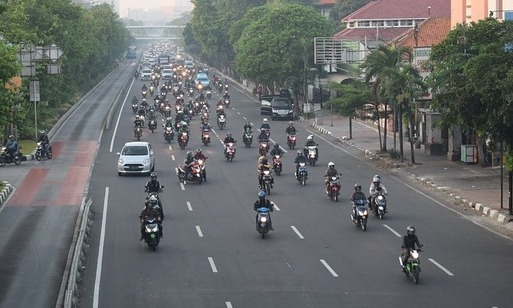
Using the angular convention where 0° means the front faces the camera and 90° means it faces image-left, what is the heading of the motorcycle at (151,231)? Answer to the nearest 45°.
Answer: approximately 0°

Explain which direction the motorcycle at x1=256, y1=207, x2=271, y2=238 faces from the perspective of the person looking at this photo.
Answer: facing the viewer

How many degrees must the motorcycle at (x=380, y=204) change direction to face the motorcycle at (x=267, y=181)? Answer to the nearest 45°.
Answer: approximately 135° to its right

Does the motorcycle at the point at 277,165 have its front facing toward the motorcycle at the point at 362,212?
yes

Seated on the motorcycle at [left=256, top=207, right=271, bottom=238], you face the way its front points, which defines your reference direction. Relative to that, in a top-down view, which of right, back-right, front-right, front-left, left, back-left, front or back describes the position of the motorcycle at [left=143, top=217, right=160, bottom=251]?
front-right

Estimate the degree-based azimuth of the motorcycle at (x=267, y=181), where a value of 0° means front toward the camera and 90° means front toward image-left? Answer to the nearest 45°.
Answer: approximately 0°

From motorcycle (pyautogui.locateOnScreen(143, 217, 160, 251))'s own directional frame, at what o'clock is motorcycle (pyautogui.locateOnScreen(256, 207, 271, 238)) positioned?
motorcycle (pyautogui.locateOnScreen(256, 207, 271, 238)) is roughly at 8 o'clock from motorcycle (pyautogui.locateOnScreen(143, 217, 160, 251)).

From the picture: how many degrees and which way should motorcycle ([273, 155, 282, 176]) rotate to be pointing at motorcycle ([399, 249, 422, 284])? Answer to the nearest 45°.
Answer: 0° — it already faces it

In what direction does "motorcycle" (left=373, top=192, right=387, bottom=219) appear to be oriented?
toward the camera

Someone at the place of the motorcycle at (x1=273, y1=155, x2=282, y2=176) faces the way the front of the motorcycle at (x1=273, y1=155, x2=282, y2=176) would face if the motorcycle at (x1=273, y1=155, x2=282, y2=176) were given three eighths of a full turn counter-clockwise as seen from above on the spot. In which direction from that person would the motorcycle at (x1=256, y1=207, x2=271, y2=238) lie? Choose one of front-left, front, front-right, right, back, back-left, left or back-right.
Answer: back-right

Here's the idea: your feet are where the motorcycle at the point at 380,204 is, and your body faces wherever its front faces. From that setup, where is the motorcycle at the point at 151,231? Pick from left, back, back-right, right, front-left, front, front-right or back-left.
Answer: front-right

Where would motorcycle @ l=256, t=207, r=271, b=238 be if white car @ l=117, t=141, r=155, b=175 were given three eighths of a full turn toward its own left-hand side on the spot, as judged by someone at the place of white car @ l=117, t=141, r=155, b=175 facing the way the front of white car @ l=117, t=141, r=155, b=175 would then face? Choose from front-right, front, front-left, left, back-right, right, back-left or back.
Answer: back-right
